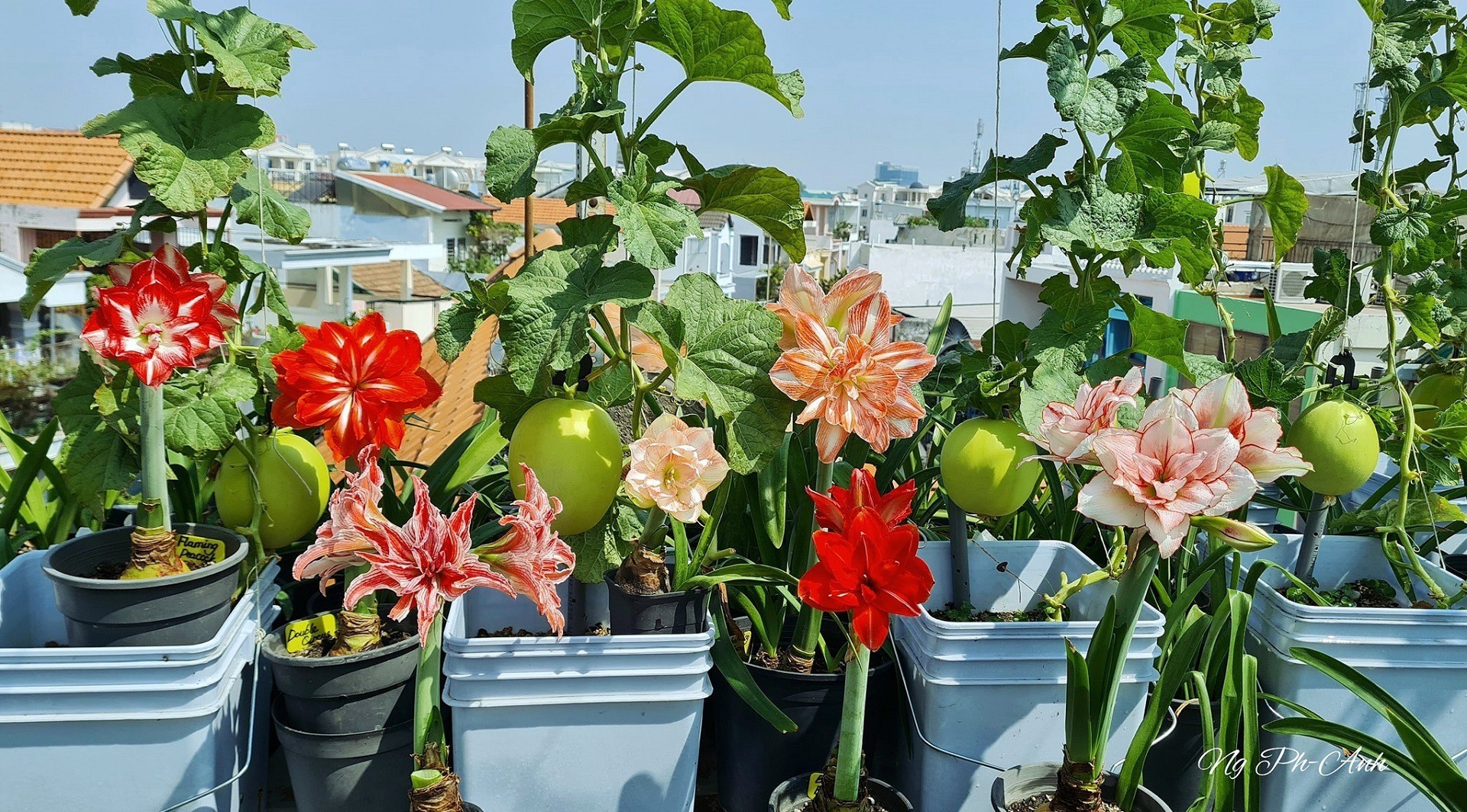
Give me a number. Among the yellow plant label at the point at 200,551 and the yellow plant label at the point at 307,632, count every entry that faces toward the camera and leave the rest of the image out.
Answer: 2

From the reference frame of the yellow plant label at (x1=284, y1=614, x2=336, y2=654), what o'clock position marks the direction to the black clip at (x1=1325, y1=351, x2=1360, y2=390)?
The black clip is roughly at 9 o'clock from the yellow plant label.

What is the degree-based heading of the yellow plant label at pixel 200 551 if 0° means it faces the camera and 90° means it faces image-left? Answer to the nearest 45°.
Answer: approximately 0°

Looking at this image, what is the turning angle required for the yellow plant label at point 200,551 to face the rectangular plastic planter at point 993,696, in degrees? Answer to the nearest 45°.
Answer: approximately 45° to its left

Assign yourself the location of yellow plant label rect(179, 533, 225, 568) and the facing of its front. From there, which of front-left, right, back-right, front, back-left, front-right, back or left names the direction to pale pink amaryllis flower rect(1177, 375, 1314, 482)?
front-left

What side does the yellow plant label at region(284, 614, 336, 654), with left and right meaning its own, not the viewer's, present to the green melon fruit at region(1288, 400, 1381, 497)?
left
